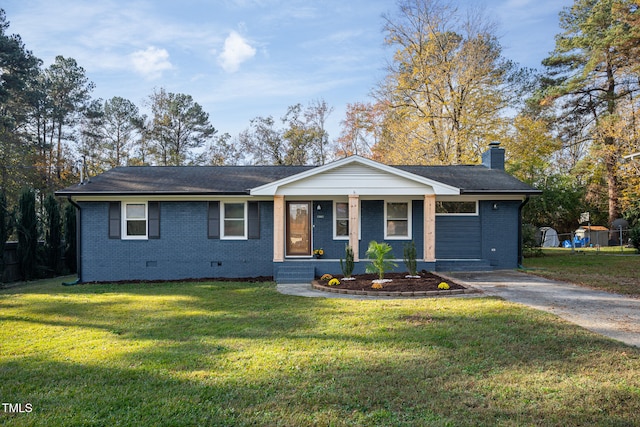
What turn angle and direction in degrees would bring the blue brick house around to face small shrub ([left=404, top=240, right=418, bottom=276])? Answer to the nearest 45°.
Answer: approximately 45° to its left

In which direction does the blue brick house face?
toward the camera
